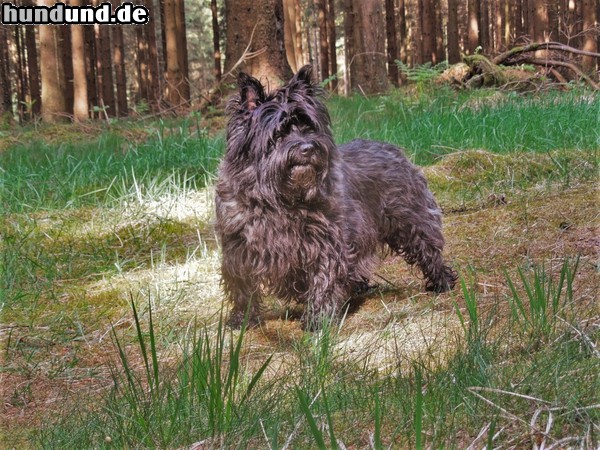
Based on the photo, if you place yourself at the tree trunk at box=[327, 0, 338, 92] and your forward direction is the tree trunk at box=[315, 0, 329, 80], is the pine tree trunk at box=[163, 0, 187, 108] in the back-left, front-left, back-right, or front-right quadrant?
back-left

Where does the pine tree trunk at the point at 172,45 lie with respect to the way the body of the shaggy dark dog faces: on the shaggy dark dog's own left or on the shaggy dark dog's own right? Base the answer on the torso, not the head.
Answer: on the shaggy dark dog's own right

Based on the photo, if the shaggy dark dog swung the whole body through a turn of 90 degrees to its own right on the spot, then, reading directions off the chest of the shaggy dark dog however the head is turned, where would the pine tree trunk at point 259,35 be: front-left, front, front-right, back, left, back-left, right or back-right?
front-right

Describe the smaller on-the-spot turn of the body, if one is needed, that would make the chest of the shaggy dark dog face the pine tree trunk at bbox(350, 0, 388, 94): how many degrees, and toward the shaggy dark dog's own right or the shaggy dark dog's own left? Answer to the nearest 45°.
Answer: approximately 135° to the shaggy dark dog's own right

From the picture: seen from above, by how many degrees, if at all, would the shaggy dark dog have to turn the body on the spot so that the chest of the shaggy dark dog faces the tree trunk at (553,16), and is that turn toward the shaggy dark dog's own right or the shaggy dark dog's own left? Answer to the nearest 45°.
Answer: approximately 135° to the shaggy dark dog's own right

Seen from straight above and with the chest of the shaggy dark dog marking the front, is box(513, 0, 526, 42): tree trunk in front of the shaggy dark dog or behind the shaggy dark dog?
behind

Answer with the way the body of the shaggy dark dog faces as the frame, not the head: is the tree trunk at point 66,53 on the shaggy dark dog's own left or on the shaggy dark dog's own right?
on the shaggy dark dog's own right

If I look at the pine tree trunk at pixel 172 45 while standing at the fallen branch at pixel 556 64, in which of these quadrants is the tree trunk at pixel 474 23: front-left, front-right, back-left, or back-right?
front-right

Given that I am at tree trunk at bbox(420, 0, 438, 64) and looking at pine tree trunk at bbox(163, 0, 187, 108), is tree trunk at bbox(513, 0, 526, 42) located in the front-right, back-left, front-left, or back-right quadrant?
back-right

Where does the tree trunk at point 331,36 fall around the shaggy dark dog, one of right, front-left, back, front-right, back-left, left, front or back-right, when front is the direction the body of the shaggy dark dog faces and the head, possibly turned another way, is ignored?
back-right

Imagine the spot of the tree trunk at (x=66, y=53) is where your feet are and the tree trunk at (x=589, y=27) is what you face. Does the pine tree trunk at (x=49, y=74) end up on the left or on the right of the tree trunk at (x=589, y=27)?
right

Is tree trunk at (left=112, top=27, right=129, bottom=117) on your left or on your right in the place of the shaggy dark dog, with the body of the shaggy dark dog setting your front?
on your right

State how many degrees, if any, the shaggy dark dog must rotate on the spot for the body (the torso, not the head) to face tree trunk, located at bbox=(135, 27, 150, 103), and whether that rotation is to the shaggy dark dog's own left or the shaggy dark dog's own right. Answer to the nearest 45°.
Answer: approximately 135° to the shaggy dark dog's own right

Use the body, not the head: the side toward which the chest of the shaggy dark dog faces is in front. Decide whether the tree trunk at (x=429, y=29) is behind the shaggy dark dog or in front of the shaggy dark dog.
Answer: behind
